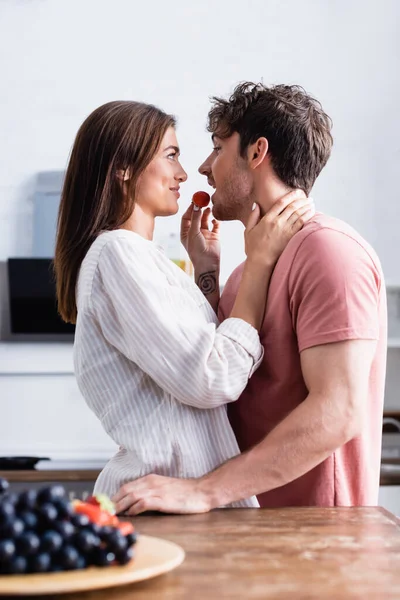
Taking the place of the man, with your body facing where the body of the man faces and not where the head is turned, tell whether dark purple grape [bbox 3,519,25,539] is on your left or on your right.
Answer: on your left

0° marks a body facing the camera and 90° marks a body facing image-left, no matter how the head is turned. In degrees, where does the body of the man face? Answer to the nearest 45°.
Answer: approximately 90°

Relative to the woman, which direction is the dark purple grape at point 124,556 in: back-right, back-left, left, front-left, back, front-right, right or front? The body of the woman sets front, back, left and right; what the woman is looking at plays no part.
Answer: right

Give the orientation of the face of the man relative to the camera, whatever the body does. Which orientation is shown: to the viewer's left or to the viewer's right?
to the viewer's left

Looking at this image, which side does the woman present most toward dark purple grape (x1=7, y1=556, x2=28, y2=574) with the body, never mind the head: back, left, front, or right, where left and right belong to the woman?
right

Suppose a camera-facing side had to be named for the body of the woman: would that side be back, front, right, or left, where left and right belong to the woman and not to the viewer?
right

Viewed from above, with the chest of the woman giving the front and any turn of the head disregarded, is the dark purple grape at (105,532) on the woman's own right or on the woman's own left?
on the woman's own right

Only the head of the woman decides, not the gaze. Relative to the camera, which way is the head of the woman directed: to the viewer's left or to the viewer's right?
to the viewer's right
